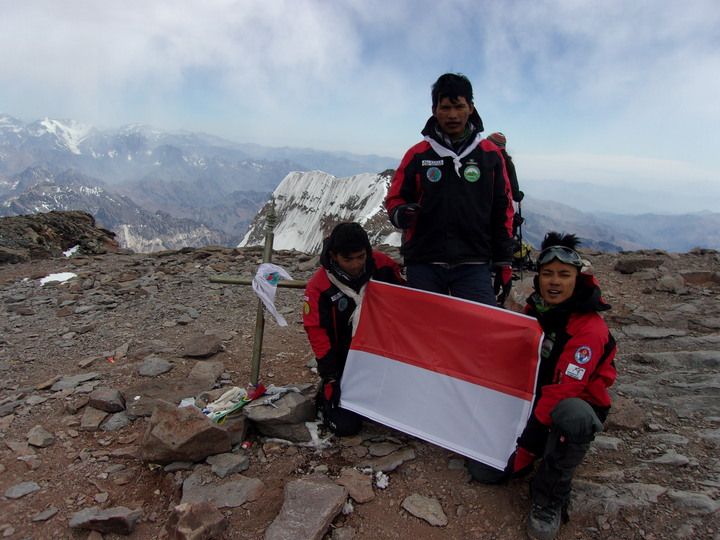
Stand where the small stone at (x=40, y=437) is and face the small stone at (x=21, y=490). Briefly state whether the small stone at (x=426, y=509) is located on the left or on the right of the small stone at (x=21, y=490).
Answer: left

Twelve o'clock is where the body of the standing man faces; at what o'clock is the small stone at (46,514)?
The small stone is roughly at 2 o'clock from the standing man.

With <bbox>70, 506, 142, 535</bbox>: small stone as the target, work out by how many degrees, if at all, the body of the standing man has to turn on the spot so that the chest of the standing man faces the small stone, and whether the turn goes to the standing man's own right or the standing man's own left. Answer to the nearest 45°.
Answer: approximately 45° to the standing man's own right

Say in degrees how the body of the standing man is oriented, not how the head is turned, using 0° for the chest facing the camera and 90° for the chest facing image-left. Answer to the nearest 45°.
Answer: approximately 0°

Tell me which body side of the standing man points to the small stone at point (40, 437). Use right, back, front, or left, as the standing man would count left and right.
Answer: right
